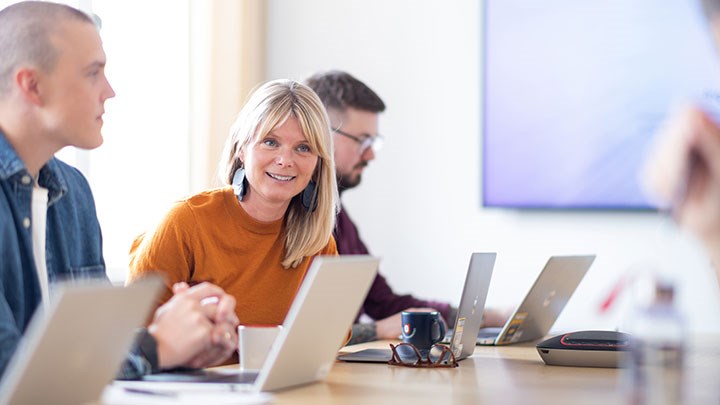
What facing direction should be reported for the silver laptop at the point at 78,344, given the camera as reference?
facing away from the viewer and to the left of the viewer

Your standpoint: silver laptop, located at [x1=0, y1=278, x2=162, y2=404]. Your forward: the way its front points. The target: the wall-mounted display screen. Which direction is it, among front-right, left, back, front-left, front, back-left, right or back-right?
right

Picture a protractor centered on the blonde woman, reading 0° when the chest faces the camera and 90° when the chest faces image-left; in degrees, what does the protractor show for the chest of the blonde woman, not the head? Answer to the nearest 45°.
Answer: approximately 315°

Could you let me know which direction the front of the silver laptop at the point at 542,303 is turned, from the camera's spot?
facing away from the viewer and to the left of the viewer

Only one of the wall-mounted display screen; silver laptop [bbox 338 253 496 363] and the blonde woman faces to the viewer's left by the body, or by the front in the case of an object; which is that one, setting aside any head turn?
the silver laptop

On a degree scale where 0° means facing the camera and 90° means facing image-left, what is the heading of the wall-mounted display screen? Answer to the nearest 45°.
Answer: approximately 0°

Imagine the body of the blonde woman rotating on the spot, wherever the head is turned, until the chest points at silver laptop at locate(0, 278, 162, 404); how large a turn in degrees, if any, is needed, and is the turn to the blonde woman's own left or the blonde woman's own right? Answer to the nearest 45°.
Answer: approximately 45° to the blonde woman's own right

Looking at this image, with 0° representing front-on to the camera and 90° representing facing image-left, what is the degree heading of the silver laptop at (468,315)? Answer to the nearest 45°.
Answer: approximately 90°

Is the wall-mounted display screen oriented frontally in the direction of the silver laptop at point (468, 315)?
yes

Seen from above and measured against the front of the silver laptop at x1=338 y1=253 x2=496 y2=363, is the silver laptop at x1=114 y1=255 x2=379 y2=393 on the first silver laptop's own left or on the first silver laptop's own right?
on the first silver laptop's own left

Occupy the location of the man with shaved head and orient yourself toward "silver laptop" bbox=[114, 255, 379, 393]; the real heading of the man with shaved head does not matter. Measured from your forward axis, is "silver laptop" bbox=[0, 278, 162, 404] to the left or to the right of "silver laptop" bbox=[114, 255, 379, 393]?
right

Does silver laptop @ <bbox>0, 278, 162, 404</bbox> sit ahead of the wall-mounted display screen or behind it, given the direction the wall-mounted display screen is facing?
ahead

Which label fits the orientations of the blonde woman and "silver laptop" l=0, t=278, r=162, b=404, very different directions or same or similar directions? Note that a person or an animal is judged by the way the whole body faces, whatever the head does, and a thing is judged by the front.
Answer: very different directions

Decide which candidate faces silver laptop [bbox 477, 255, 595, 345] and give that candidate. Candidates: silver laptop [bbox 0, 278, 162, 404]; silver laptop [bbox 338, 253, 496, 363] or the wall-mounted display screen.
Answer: the wall-mounted display screen
